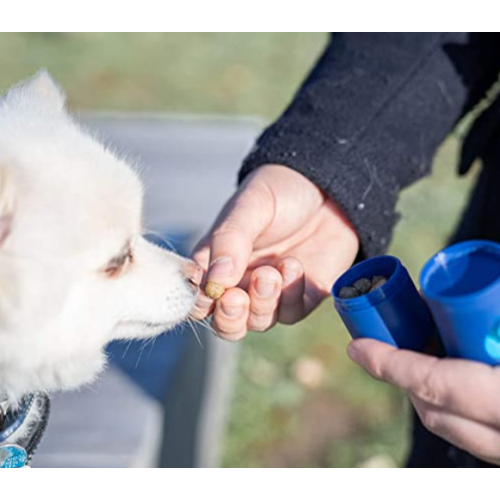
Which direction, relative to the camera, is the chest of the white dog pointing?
to the viewer's right
